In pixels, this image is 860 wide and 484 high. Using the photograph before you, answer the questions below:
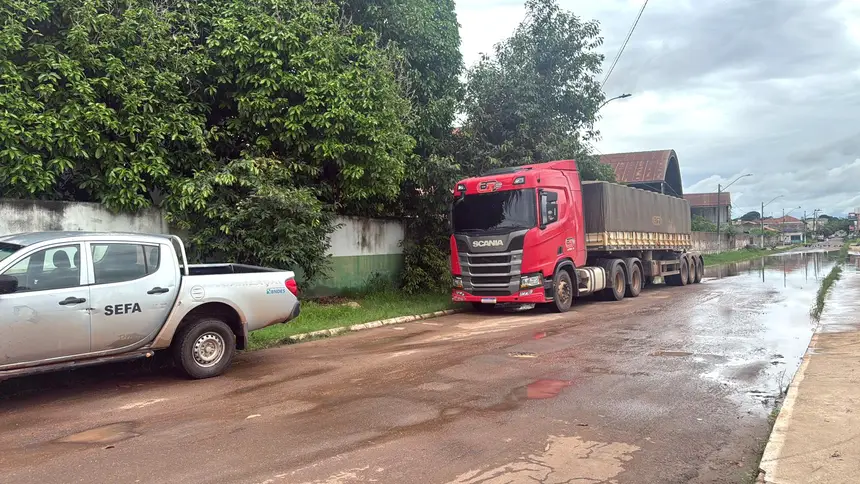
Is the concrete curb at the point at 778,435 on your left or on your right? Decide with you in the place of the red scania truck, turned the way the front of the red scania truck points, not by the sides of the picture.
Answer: on your left

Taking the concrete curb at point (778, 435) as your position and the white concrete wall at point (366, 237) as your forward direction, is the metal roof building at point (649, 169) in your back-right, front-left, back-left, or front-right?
front-right

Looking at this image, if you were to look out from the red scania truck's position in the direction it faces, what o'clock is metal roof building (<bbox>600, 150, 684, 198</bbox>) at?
The metal roof building is roughly at 5 o'clock from the red scania truck.

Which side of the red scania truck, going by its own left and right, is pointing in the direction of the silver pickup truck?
front

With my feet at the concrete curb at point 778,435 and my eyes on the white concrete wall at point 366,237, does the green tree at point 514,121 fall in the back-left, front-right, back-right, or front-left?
front-right

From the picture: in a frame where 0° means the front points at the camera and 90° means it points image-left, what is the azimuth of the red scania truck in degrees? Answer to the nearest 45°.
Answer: approximately 45°

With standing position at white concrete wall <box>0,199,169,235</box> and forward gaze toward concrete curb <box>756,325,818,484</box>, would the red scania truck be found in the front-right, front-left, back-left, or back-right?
front-left

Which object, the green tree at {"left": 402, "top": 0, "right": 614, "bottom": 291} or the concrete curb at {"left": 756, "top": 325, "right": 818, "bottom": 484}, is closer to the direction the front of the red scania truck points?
the concrete curb

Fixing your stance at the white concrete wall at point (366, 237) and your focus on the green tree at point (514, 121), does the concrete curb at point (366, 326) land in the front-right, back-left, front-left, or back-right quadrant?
back-right

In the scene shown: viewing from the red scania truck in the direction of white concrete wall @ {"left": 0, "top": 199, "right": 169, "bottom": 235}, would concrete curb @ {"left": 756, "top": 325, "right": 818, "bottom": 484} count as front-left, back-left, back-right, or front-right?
front-left

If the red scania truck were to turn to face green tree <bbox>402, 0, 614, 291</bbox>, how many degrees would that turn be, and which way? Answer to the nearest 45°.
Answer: approximately 135° to its right

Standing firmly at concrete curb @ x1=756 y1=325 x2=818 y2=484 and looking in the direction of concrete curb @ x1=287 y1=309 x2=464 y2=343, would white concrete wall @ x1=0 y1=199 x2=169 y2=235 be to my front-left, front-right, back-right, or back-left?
front-left

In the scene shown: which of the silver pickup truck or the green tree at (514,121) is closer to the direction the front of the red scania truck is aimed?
the silver pickup truck

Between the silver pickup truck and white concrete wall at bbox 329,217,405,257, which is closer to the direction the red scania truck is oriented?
the silver pickup truck

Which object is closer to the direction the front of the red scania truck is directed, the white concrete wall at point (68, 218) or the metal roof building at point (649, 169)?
the white concrete wall

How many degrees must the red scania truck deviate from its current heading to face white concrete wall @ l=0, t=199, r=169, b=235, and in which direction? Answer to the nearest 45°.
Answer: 0° — it already faces it

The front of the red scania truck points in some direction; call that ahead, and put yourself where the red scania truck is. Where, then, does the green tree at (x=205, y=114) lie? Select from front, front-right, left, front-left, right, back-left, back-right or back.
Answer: front
